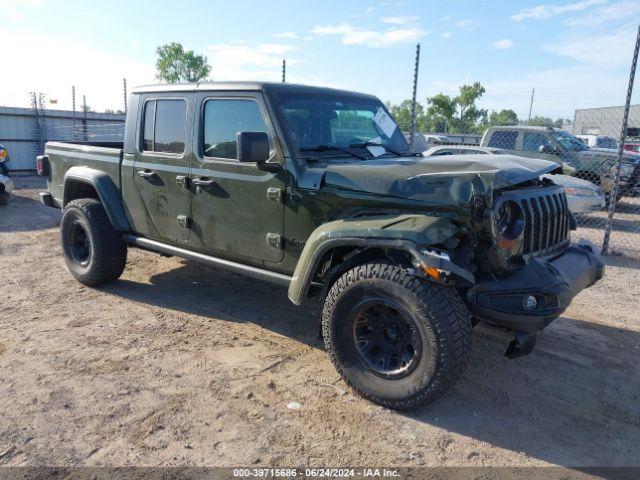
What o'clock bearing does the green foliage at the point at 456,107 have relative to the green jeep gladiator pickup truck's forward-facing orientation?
The green foliage is roughly at 8 o'clock from the green jeep gladiator pickup truck.

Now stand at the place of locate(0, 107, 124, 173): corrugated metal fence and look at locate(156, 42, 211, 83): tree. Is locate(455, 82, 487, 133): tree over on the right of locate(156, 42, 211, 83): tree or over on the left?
right

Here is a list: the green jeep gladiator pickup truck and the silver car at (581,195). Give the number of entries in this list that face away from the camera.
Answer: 0

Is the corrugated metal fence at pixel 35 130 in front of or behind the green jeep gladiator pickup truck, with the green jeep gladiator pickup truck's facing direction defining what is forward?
behind

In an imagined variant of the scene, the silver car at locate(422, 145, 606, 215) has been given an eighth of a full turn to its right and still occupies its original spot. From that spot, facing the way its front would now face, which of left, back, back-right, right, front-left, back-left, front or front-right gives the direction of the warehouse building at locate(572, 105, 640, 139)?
back

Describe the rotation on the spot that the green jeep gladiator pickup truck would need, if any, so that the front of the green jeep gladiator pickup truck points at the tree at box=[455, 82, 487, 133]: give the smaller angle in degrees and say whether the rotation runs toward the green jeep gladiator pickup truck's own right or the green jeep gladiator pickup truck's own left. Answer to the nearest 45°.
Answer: approximately 135° to the green jeep gladiator pickup truck's own left

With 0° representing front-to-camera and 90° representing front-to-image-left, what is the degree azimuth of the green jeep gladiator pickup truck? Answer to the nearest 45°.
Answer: approximately 315°

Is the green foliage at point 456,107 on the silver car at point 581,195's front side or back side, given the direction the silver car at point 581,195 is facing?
on the back side

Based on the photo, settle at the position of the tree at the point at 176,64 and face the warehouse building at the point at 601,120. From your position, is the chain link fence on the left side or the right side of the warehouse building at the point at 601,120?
right

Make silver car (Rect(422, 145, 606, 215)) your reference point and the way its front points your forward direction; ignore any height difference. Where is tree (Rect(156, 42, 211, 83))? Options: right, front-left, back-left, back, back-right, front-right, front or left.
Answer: back

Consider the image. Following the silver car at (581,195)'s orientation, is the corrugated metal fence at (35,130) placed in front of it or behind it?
behind

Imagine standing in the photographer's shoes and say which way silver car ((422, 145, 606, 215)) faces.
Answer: facing the viewer and to the right of the viewer
